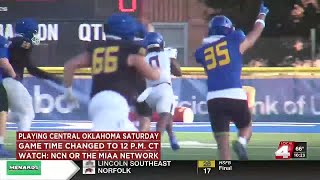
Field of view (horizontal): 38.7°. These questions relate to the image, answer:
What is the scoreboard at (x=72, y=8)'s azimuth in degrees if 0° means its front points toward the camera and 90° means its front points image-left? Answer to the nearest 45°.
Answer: approximately 0°

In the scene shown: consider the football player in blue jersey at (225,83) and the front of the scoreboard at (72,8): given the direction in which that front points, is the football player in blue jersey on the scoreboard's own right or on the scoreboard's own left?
on the scoreboard's own left
